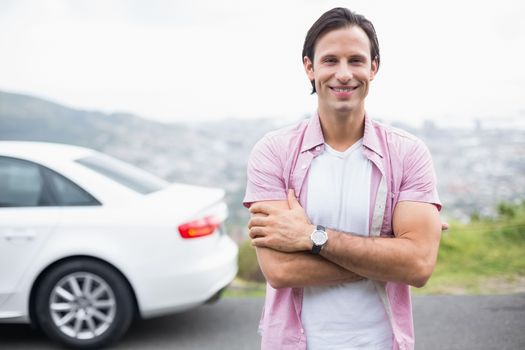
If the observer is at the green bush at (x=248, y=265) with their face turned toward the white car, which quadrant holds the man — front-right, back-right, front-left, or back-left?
front-left

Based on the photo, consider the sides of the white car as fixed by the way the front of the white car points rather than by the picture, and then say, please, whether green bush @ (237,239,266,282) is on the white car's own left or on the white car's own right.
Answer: on the white car's own right

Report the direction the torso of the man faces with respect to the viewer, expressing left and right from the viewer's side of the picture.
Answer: facing the viewer

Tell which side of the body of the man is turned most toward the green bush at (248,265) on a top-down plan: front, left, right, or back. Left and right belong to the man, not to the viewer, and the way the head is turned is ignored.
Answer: back

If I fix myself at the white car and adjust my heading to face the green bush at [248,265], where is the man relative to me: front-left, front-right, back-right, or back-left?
back-right

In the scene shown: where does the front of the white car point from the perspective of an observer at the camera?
facing to the left of the viewer

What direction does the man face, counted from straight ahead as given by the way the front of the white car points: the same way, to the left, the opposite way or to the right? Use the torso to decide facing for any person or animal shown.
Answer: to the left

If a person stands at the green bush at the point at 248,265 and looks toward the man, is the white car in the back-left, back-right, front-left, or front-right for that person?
front-right

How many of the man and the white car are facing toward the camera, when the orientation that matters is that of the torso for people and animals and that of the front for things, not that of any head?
1

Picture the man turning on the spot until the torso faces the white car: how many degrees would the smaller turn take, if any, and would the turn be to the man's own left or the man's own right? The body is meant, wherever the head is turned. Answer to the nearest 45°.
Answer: approximately 135° to the man's own right
